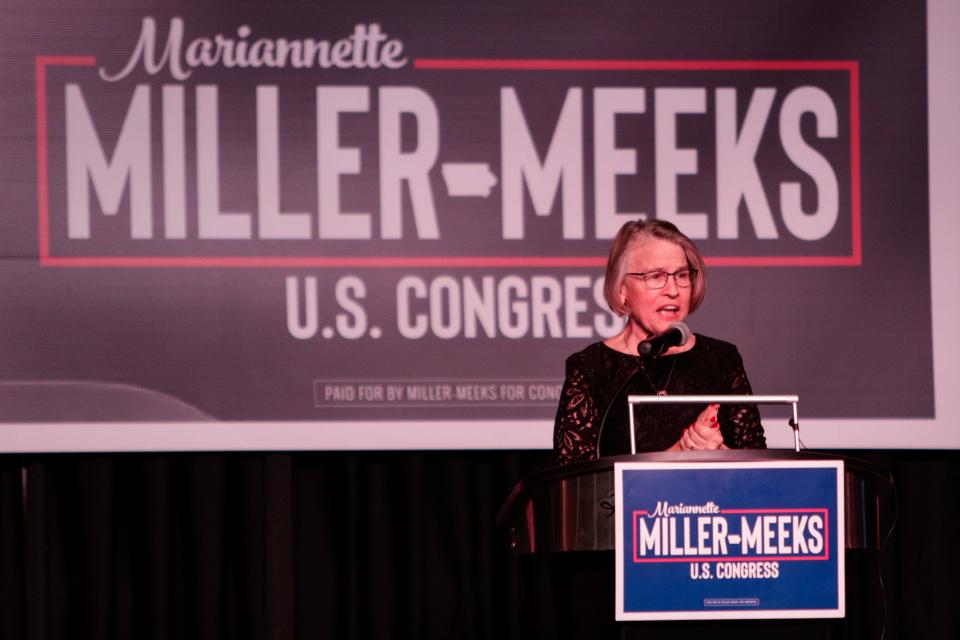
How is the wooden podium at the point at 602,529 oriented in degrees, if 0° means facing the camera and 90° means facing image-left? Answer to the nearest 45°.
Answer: approximately 0°

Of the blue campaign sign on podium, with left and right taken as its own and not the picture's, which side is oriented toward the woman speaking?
back

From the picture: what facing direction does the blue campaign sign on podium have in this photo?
toward the camera

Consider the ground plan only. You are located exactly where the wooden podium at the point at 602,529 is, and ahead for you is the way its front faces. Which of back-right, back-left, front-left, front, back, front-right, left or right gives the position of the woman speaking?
back

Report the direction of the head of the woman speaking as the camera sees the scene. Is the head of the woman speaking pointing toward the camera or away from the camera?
toward the camera

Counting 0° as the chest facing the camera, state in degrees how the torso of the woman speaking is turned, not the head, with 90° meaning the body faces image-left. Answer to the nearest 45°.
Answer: approximately 315°

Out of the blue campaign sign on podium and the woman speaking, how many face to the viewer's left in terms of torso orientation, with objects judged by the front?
0
